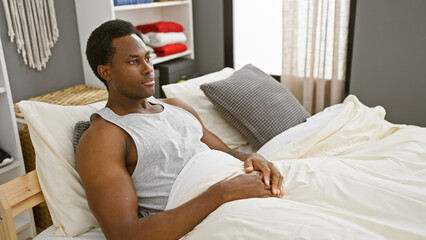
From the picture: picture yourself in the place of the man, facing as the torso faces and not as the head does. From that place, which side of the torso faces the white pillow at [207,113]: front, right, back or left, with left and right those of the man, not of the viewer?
left

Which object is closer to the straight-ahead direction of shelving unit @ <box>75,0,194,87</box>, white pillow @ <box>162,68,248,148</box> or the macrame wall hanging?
the white pillow

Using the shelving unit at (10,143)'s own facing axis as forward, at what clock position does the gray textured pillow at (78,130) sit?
The gray textured pillow is roughly at 1 o'clock from the shelving unit.

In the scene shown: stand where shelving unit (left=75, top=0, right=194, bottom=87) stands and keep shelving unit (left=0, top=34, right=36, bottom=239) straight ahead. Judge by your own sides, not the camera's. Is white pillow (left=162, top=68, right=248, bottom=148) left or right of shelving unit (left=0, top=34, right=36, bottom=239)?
left

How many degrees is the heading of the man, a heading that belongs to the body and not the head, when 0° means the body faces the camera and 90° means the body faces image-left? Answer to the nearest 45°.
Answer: approximately 315°

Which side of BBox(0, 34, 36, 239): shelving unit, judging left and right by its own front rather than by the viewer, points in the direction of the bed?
front

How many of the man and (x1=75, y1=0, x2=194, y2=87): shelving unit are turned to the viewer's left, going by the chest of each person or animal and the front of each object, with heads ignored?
0

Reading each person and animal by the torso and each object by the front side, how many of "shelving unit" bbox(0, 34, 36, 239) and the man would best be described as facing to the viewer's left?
0

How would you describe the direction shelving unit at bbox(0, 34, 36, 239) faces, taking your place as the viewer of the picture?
facing the viewer and to the right of the viewer

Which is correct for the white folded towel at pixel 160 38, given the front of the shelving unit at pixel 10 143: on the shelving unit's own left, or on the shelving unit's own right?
on the shelving unit's own left

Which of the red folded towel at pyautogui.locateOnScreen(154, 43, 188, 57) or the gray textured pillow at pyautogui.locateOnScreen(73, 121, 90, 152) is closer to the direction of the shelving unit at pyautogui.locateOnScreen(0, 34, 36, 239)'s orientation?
the gray textured pillow

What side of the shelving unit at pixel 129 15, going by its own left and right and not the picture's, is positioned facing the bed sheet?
front
